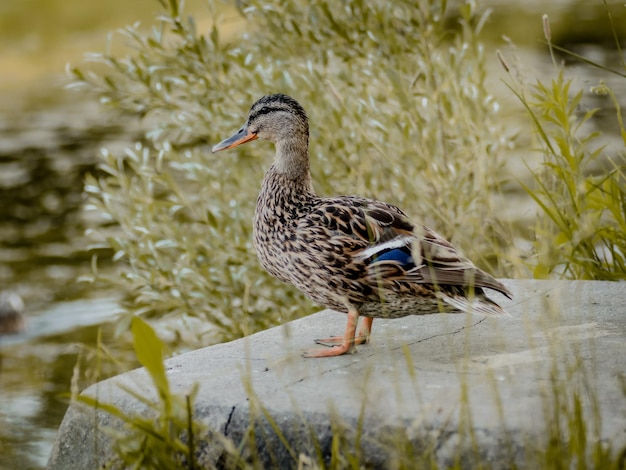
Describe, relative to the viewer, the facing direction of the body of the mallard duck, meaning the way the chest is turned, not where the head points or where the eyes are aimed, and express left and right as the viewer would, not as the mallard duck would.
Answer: facing to the left of the viewer
